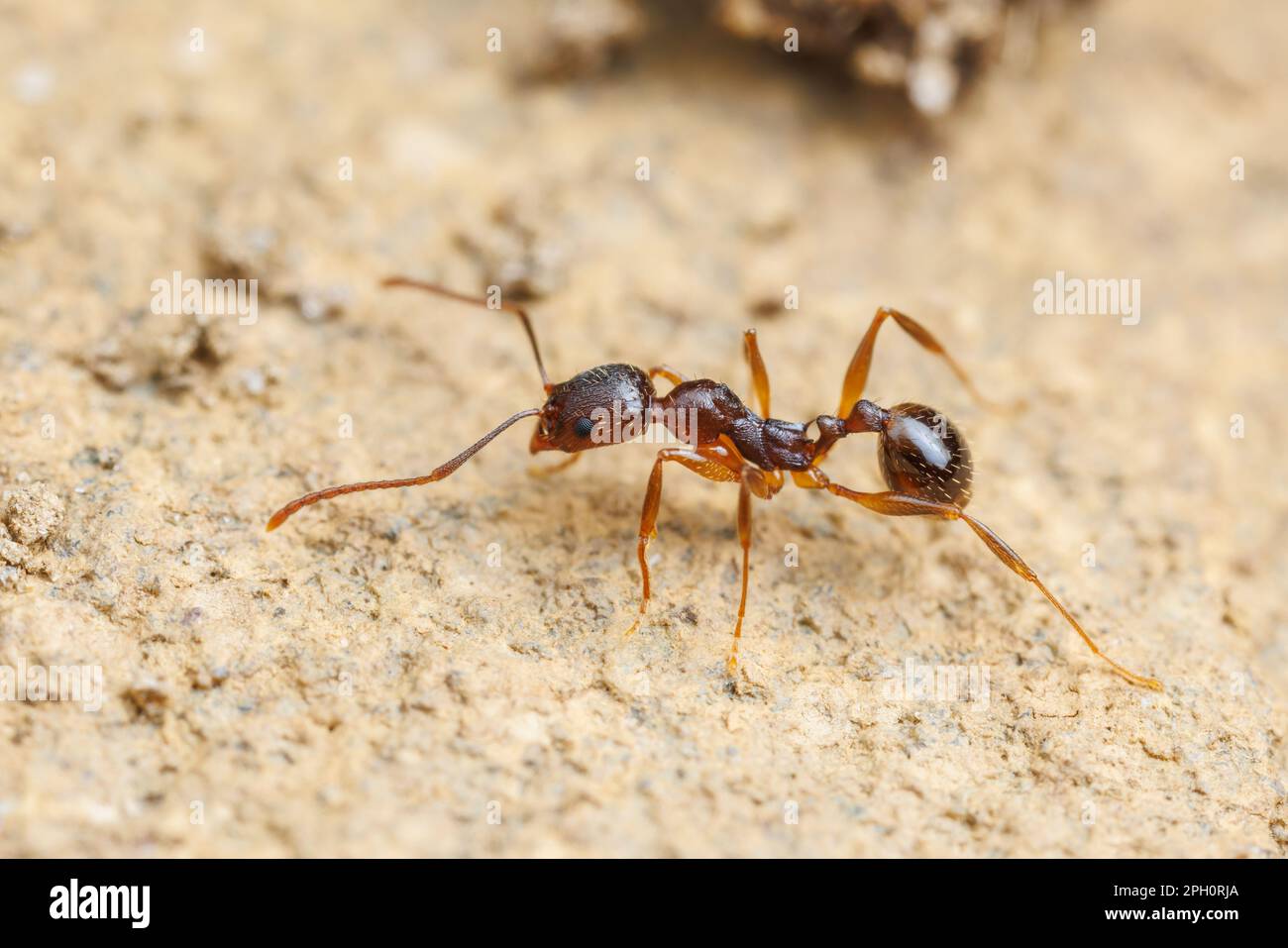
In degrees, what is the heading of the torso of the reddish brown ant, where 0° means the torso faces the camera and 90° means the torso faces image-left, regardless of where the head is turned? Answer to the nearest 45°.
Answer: approximately 90°
